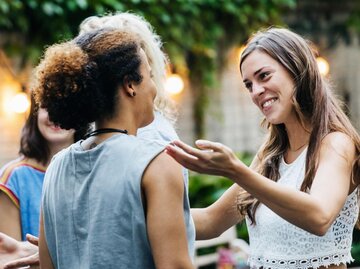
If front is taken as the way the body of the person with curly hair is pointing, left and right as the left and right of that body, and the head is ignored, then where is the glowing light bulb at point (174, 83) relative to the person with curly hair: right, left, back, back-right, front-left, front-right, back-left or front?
front-left

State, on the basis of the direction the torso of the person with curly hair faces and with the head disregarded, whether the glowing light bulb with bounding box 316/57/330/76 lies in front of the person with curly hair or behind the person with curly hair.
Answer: in front

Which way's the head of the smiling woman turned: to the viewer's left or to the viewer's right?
to the viewer's left

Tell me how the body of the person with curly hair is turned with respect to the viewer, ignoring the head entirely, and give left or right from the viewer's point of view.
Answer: facing away from the viewer and to the right of the viewer

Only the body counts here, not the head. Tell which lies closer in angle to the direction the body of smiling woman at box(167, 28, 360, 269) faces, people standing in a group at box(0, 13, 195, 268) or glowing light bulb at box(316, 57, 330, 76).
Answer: the people standing in a group

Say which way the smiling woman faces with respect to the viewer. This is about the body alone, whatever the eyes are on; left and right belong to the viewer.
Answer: facing the viewer and to the left of the viewer

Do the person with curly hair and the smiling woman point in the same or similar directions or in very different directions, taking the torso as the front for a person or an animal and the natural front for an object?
very different directions

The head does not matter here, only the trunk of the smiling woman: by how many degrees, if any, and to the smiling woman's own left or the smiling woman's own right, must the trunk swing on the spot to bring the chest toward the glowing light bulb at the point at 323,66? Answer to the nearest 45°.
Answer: approximately 135° to the smiling woman's own right

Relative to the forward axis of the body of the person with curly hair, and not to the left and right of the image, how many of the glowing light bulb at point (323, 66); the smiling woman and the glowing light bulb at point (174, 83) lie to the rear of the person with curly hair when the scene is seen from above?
0

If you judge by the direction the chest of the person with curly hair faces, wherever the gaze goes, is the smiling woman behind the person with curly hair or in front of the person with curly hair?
in front

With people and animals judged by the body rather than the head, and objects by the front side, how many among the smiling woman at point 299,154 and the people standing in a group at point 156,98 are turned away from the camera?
1

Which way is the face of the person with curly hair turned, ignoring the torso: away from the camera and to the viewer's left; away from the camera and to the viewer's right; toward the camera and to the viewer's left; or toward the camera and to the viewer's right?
away from the camera and to the viewer's right
